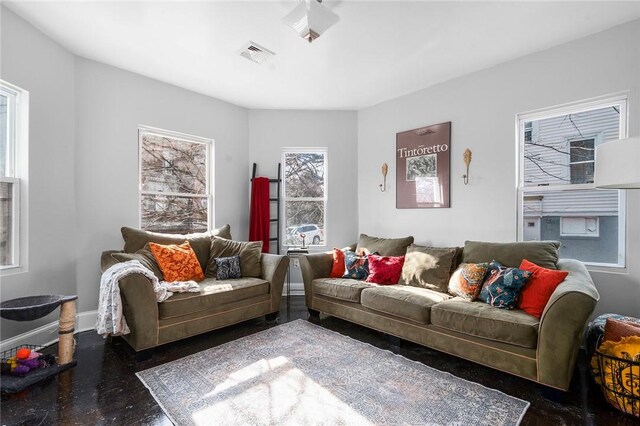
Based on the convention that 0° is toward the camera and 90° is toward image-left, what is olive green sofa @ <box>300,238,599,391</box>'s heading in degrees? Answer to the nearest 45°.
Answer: approximately 45°

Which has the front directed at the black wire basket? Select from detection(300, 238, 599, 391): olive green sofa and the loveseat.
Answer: the loveseat

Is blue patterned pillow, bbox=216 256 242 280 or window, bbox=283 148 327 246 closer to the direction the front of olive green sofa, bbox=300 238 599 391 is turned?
the blue patterned pillow

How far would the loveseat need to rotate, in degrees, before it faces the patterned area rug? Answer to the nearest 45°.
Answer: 0° — it already faces it

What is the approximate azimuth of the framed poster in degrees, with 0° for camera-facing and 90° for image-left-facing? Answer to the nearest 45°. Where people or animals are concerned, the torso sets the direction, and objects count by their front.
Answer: approximately 45°

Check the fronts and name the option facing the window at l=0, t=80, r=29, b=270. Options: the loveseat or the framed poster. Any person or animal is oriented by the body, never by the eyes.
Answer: the framed poster

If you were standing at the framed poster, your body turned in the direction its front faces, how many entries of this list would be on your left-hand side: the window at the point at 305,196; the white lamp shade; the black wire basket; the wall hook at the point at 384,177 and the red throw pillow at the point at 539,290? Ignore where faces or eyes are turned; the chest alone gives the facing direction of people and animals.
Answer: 3

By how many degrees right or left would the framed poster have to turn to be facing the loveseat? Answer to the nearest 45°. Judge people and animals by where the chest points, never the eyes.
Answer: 0° — it already faces it

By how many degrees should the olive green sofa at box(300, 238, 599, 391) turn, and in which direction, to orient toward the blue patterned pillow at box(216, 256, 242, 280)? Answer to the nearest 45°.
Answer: approximately 45° to its right

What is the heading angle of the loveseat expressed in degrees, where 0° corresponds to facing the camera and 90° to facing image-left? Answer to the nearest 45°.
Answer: approximately 315°
